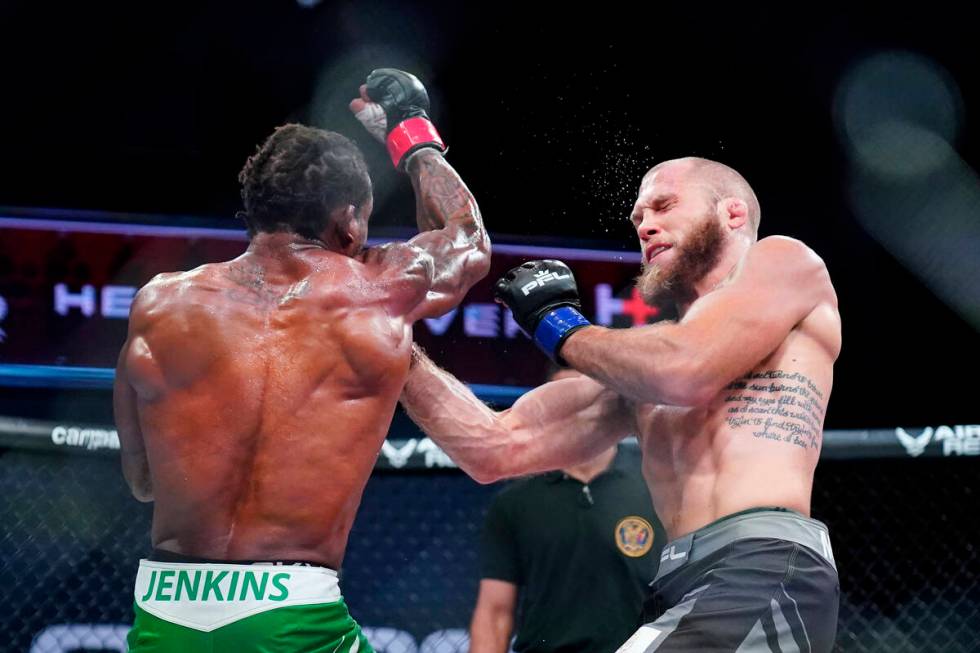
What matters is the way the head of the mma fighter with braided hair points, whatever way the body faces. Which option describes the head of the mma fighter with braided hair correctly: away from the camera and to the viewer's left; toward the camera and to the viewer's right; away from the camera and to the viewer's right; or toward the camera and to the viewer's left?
away from the camera and to the viewer's right

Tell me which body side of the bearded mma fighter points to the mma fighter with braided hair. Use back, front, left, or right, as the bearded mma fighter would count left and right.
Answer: front

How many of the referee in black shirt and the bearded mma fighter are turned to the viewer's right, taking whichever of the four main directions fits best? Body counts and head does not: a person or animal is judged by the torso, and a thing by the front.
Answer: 0

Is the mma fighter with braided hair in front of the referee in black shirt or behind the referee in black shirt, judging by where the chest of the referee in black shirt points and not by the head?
in front

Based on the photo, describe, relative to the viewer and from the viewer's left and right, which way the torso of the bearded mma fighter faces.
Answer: facing the viewer and to the left of the viewer
